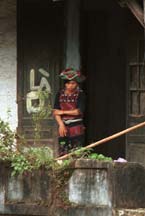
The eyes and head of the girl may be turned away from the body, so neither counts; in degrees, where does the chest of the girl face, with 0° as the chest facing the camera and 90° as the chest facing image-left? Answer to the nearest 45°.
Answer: approximately 0°
